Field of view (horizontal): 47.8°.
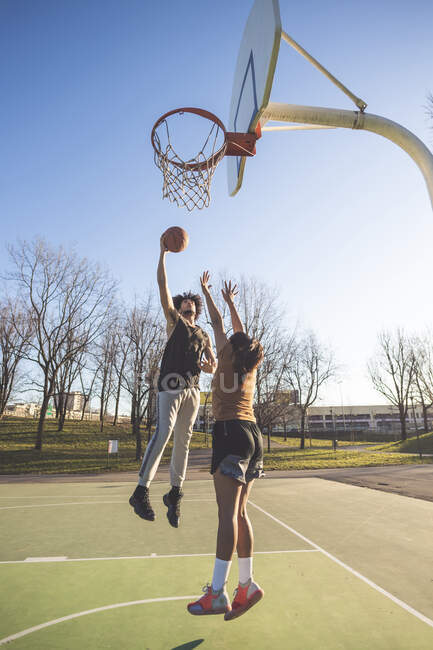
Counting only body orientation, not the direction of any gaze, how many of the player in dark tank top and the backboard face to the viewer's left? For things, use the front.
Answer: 1

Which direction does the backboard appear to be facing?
to the viewer's left

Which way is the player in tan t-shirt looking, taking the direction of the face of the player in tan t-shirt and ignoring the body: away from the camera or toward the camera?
away from the camera
